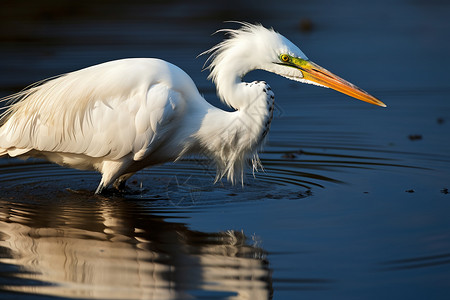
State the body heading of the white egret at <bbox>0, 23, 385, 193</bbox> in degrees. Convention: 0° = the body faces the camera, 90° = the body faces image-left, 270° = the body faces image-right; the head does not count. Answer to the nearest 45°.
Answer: approximately 270°

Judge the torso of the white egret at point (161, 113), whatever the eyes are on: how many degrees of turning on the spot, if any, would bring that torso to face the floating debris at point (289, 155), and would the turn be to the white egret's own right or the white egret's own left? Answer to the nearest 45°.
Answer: approximately 45° to the white egret's own left

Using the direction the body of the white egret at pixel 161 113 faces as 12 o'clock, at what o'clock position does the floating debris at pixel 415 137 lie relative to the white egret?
The floating debris is roughly at 11 o'clock from the white egret.

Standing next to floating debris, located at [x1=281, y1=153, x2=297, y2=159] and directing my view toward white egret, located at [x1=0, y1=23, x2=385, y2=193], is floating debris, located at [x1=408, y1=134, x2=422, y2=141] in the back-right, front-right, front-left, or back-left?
back-left
